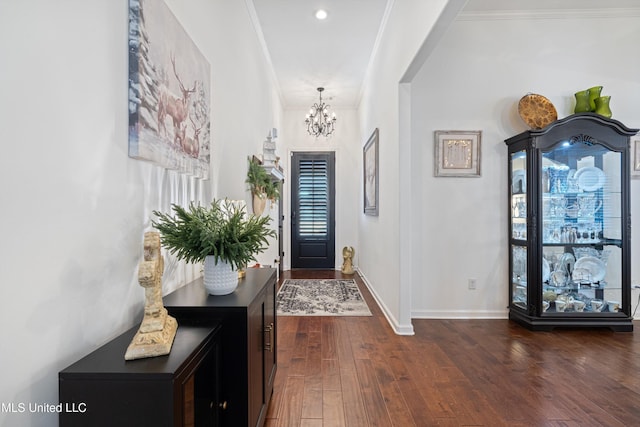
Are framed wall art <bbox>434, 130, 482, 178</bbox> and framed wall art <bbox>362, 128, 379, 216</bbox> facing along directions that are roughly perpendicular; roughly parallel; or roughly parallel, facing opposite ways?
roughly perpendicular

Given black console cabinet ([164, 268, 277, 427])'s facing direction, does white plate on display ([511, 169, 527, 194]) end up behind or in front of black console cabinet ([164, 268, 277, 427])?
in front

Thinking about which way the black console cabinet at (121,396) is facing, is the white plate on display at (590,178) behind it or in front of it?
in front

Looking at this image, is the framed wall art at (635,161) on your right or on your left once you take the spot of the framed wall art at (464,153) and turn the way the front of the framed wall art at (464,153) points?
on your left

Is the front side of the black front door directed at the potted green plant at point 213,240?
yes

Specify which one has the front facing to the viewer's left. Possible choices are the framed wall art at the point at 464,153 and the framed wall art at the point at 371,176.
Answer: the framed wall art at the point at 371,176

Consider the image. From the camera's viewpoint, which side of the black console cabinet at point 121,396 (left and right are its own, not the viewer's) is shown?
right

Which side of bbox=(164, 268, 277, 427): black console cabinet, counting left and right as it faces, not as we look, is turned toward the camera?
right

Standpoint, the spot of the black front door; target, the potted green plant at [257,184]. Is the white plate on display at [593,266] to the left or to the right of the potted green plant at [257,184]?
left

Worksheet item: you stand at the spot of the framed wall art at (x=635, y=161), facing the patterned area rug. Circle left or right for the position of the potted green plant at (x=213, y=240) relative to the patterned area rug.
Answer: left

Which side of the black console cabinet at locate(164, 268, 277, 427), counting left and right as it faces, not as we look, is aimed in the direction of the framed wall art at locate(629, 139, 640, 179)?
front

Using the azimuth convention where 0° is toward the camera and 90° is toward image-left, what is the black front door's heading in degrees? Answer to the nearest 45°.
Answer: approximately 0°

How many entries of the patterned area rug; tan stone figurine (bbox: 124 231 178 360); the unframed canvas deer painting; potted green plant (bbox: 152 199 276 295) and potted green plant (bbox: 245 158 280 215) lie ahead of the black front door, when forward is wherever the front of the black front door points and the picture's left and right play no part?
5

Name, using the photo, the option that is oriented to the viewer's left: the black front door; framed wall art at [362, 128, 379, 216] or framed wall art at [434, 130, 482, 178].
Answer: framed wall art at [362, 128, 379, 216]

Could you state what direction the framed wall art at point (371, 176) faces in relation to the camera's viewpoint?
facing to the left of the viewer

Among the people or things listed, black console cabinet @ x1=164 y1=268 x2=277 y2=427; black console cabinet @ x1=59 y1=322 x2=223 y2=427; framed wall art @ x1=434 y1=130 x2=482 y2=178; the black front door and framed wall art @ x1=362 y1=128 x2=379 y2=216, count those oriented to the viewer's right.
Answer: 2

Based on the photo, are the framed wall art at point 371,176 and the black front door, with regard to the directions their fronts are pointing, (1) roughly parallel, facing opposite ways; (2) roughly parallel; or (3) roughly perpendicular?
roughly perpendicular
